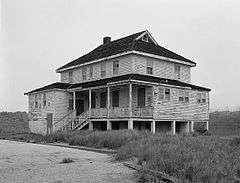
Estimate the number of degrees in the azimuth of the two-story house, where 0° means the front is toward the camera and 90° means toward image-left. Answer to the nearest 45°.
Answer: approximately 45°
